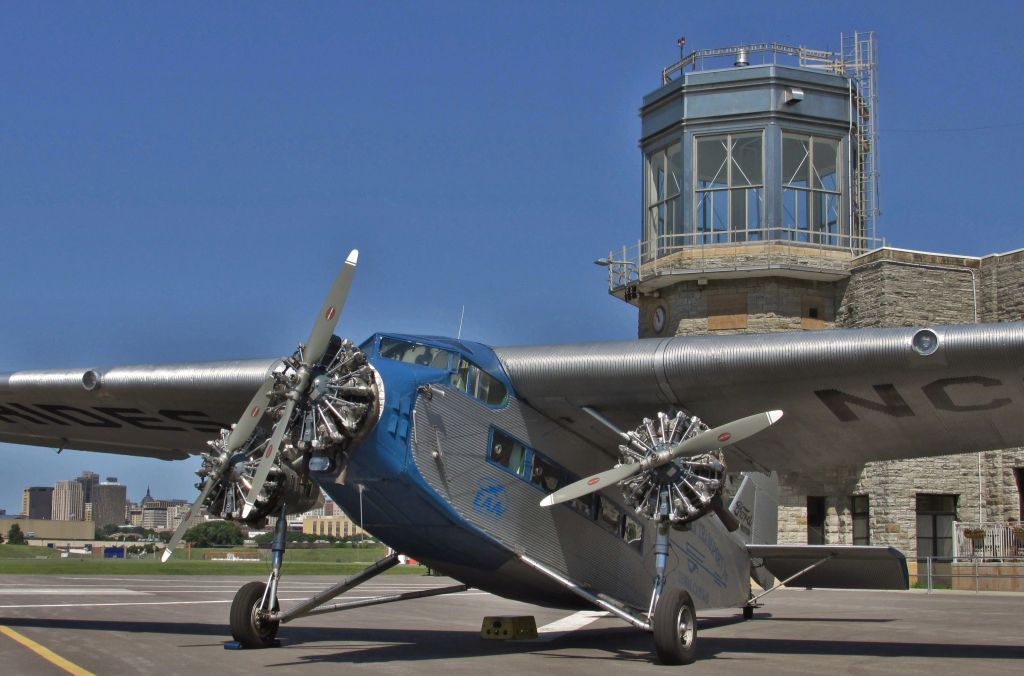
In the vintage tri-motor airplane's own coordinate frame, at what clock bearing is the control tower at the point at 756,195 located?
The control tower is roughly at 5 o'clock from the vintage tri-motor airplane.

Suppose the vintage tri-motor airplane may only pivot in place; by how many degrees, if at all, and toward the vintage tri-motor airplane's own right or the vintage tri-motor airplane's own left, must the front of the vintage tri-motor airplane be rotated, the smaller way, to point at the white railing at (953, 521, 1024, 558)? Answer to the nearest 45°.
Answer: approximately 180°

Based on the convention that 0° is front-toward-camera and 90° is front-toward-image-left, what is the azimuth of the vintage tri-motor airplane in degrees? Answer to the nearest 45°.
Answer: approximately 45°
